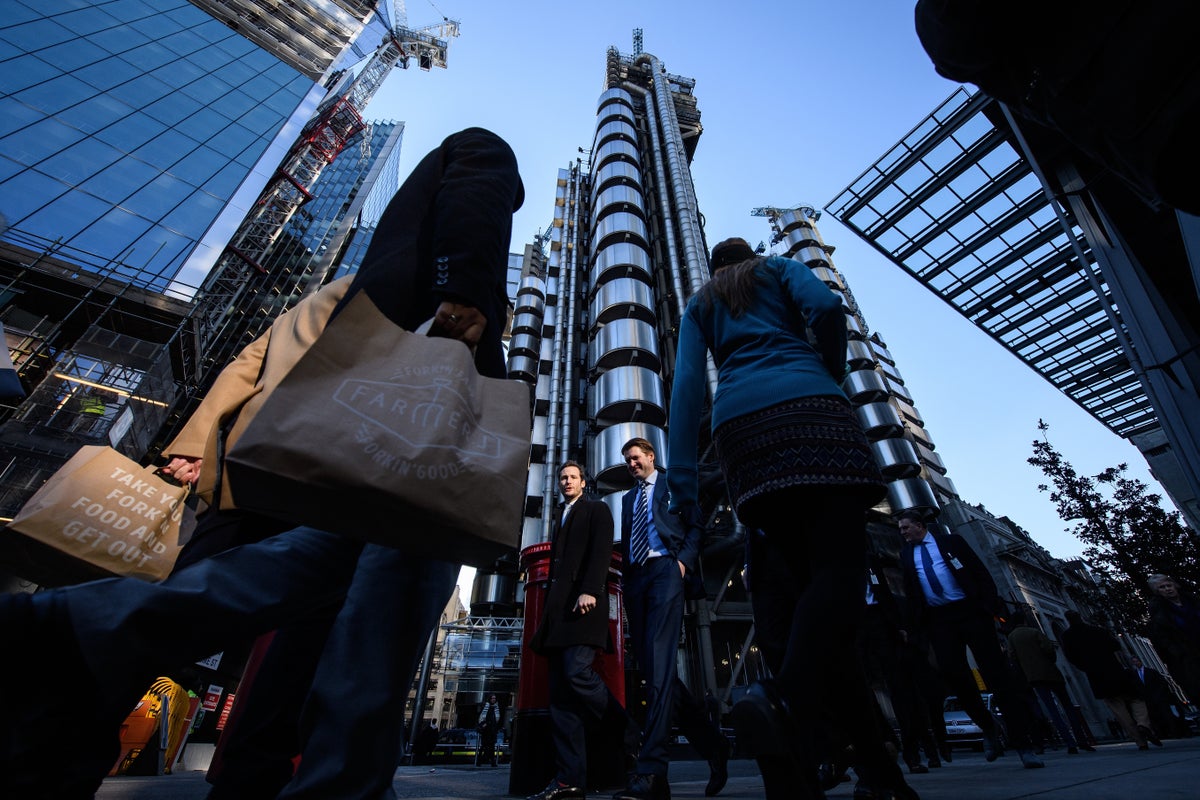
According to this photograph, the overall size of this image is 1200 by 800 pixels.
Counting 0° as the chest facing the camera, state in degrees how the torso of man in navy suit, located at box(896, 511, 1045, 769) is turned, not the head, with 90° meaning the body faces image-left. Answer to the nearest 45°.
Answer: approximately 45°

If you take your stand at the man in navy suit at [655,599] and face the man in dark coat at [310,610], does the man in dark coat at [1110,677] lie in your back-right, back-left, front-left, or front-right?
back-left

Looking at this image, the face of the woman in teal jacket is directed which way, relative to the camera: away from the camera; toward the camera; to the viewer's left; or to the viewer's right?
away from the camera

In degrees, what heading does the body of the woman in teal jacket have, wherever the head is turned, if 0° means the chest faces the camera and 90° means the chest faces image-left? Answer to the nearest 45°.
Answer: approximately 180°

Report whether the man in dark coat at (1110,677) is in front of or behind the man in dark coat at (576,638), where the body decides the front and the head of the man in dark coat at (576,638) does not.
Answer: behind

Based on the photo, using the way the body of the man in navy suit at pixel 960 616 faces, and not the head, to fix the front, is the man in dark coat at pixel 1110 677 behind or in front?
behind
